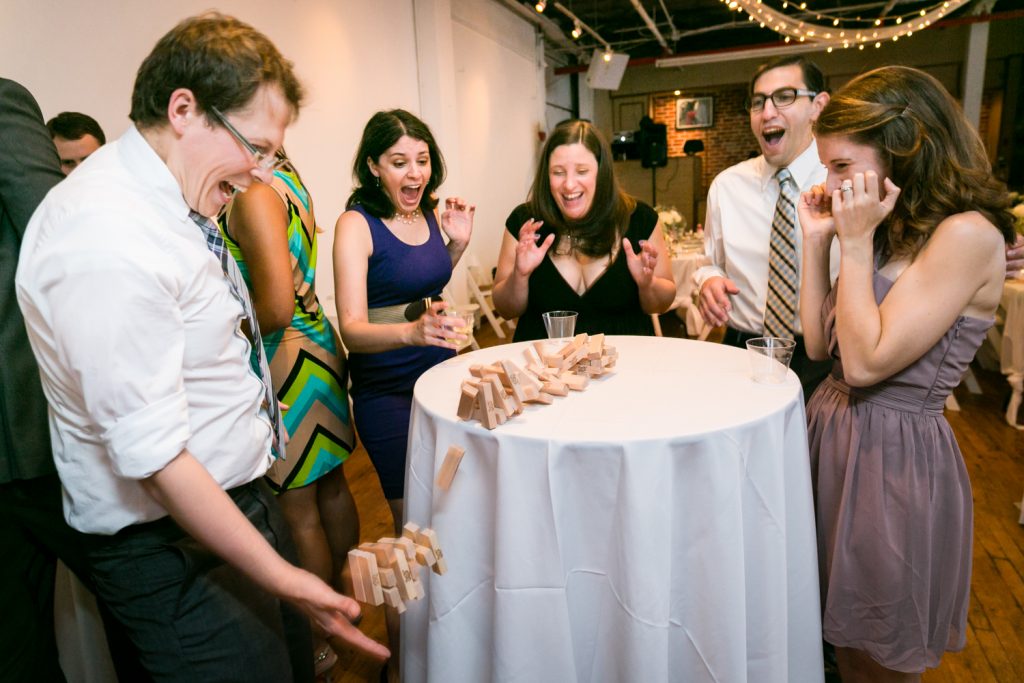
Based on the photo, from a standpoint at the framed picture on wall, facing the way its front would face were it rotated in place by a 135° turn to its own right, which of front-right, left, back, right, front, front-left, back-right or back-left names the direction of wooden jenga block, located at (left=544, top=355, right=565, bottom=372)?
back-left

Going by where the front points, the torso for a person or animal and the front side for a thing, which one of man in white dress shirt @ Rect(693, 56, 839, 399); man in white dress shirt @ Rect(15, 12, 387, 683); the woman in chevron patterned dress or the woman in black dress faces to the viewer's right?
man in white dress shirt @ Rect(15, 12, 387, 683)

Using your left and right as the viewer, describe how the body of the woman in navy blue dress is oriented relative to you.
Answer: facing the viewer and to the right of the viewer

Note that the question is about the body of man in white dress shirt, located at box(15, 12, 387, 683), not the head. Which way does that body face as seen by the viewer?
to the viewer's right

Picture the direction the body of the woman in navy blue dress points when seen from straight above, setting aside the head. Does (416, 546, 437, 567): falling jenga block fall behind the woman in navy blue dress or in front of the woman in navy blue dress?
in front

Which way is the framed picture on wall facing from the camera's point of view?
toward the camera

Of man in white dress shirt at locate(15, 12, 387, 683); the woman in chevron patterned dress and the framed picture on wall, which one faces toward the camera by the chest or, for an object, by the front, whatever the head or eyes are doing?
the framed picture on wall

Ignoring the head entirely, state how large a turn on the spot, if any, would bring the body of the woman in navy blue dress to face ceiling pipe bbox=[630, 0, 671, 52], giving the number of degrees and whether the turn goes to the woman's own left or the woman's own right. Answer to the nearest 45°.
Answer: approximately 90° to the woman's own left

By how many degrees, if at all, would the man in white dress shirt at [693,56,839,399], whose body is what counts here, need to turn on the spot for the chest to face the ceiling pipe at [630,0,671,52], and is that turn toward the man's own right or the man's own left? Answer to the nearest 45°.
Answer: approximately 135° to the man's own right

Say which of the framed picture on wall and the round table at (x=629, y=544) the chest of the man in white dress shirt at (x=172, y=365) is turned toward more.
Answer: the round table

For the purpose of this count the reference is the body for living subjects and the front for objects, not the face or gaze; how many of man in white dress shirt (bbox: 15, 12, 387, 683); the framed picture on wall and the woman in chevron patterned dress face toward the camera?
1

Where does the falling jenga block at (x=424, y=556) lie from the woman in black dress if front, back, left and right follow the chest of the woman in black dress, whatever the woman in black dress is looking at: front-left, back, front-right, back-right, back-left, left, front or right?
front

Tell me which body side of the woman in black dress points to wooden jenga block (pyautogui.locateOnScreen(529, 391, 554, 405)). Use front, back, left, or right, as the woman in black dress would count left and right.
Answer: front
